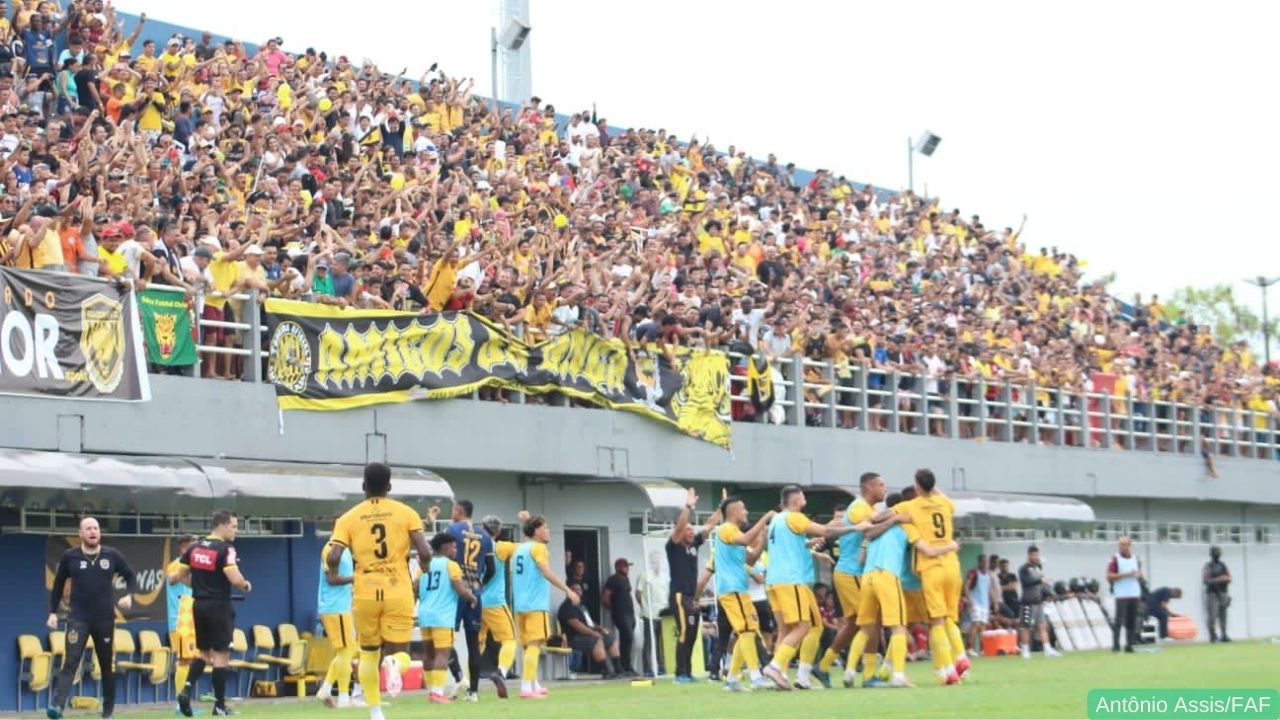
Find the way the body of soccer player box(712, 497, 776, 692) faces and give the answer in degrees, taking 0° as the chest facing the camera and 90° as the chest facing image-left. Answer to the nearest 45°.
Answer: approximately 270°

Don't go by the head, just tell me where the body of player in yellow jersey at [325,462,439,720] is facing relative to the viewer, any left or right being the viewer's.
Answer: facing away from the viewer

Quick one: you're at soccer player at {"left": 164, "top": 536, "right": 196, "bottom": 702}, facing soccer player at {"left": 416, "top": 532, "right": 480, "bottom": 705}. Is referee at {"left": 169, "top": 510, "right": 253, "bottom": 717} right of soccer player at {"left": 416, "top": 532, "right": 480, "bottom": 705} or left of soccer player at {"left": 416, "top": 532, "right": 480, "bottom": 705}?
right

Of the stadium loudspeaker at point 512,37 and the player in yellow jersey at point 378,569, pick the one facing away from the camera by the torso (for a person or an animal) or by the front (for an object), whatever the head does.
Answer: the player in yellow jersey

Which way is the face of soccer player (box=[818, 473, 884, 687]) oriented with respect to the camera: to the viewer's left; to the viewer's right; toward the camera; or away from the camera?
to the viewer's right

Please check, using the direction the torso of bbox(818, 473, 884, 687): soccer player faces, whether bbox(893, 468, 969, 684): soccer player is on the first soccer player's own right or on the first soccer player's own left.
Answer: on the first soccer player's own right

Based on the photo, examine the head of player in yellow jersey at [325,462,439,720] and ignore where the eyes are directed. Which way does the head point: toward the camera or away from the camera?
away from the camera

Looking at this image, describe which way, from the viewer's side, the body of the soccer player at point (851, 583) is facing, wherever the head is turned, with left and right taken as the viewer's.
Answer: facing to the right of the viewer

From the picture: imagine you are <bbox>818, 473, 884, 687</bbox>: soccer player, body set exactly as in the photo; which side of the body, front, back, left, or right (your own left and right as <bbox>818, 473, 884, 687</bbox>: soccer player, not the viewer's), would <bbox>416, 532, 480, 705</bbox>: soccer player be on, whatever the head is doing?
back
